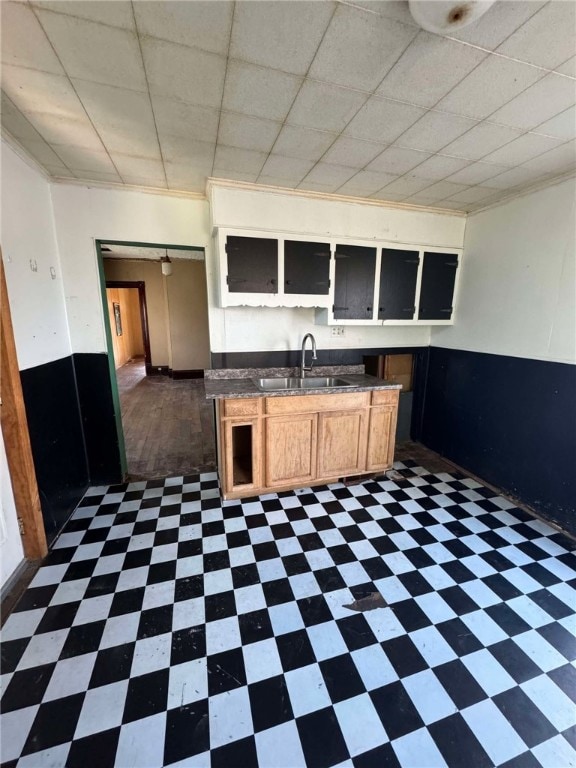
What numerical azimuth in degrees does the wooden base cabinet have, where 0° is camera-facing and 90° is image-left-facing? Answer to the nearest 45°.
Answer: approximately 315°
